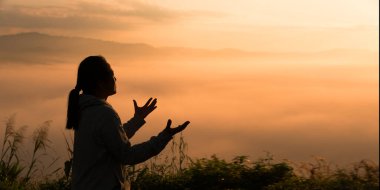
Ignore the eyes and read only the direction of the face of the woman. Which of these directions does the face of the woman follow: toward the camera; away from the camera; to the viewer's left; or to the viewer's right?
to the viewer's right

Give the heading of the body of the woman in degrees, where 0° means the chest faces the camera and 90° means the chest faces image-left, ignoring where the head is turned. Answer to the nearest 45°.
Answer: approximately 225°
